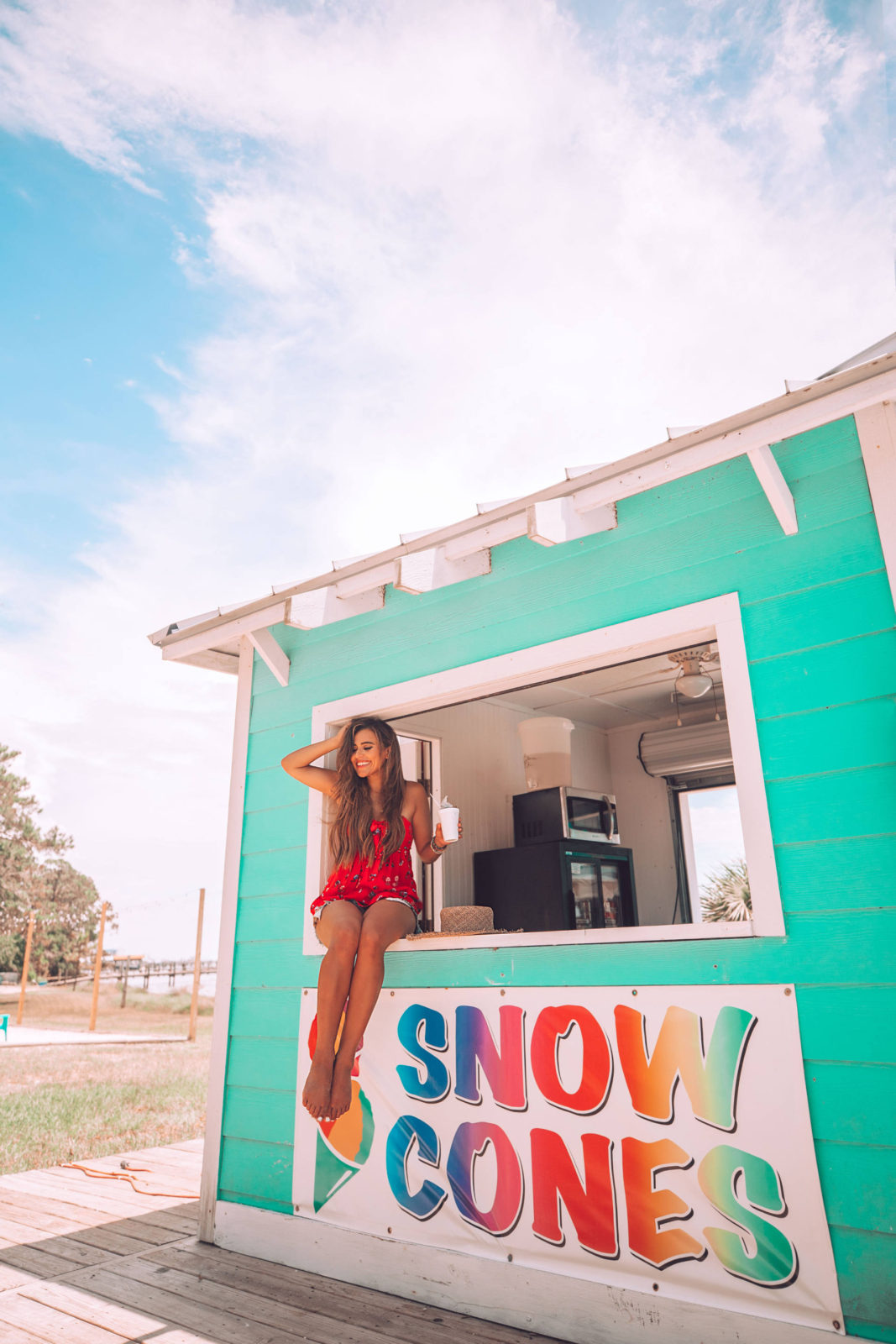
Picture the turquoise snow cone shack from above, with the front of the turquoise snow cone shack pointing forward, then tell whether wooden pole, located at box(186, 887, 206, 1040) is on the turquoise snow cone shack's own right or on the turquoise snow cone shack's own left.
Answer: on the turquoise snow cone shack's own right

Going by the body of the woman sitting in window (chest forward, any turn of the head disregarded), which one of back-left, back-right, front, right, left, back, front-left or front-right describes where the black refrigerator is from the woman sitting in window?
back-left

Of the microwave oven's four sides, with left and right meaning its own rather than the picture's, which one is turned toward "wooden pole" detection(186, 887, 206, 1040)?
back

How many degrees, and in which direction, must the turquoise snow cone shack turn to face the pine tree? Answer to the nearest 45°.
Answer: approximately 90° to its right

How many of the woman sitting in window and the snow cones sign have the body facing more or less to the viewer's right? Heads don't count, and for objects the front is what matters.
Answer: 0

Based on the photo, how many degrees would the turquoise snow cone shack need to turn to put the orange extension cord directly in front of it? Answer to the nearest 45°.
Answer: approximately 90° to its right

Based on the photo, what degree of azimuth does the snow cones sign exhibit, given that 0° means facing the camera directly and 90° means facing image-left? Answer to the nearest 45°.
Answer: approximately 45°

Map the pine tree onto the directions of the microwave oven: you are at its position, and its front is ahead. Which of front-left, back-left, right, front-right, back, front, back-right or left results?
back
